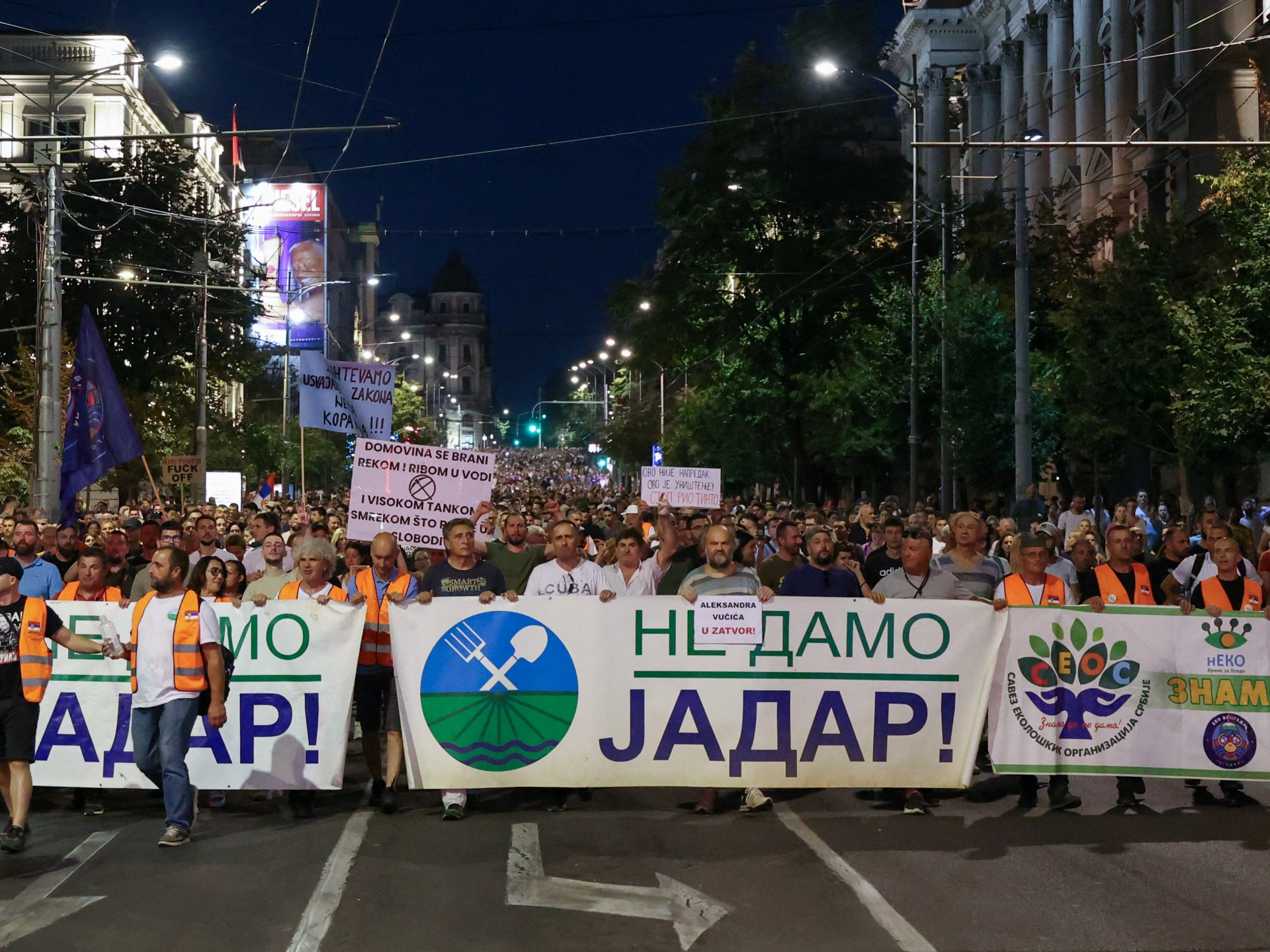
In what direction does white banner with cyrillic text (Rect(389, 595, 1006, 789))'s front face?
toward the camera

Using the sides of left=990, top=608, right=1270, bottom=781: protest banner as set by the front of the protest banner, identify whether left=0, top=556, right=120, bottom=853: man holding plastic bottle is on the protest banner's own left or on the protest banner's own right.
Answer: on the protest banner's own right

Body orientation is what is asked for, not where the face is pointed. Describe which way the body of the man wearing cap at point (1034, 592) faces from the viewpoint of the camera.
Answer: toward the camera

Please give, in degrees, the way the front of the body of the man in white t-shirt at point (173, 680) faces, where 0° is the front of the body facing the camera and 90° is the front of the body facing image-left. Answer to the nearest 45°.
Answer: approximately 45°

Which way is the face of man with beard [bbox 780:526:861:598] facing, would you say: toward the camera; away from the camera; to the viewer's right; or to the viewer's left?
toward the camera

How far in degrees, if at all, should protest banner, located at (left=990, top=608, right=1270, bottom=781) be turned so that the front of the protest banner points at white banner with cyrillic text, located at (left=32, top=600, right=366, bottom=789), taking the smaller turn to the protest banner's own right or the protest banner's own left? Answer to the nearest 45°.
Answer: approximately 90° to the protest banner's own right

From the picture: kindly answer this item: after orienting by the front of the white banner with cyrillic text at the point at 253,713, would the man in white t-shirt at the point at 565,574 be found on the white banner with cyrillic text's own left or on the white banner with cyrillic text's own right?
on the white banner with cyrillic text's own left

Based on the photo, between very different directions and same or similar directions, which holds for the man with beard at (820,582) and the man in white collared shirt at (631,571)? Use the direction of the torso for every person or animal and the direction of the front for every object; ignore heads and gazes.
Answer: same or similar directions

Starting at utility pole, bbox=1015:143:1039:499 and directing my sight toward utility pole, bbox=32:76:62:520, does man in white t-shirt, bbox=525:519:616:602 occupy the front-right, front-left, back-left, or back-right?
front-left

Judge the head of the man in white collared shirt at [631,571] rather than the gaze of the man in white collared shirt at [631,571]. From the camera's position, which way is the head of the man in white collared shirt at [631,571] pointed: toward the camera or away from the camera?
toward the camera

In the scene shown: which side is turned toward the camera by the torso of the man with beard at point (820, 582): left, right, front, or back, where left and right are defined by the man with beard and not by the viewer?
front

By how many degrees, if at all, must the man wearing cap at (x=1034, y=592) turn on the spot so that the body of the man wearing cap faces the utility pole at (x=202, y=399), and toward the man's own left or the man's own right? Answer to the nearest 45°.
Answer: approximately 135° to the man's own right

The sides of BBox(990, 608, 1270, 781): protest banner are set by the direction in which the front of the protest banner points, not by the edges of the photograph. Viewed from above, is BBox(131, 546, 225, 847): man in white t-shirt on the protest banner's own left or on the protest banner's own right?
on the protest banner's own right

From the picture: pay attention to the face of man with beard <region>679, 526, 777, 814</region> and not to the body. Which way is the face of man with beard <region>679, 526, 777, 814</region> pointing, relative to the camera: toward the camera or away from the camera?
toward the camera

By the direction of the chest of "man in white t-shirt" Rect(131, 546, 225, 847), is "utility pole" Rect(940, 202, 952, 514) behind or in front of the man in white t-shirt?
behind

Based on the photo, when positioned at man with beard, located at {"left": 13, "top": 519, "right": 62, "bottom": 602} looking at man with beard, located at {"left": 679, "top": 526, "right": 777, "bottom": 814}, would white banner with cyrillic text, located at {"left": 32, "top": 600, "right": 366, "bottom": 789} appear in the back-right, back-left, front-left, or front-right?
front-right

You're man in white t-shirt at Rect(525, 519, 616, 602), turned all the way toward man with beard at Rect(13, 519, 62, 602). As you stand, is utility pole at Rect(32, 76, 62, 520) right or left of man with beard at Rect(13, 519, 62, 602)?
right
